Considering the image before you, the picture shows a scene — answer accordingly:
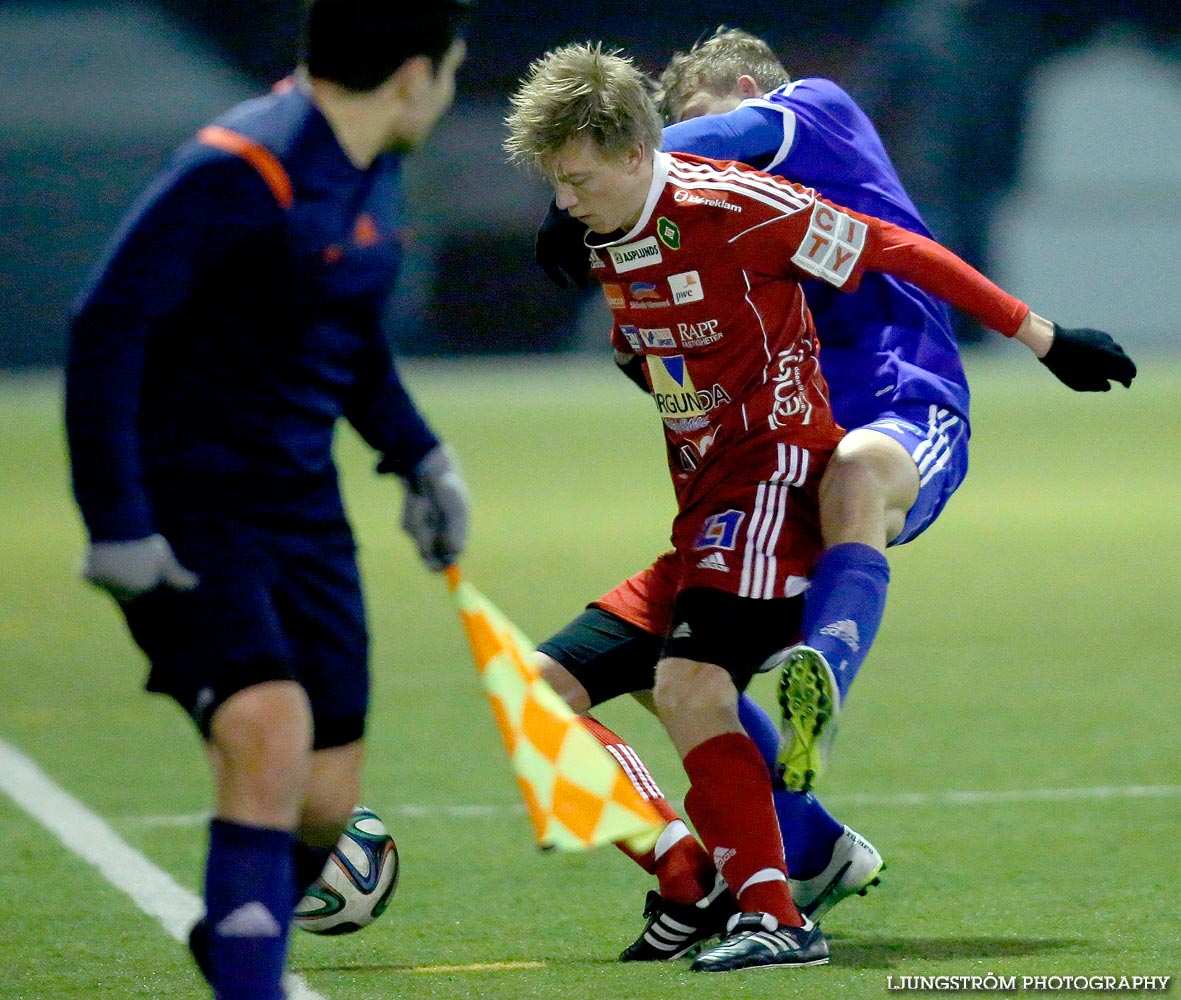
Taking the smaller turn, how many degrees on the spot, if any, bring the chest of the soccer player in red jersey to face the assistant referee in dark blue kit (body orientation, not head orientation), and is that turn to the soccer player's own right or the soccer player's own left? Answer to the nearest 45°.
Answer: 0° — they already face them

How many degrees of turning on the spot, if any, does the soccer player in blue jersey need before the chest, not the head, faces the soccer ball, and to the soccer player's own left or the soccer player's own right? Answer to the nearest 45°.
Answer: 0° — they already face it

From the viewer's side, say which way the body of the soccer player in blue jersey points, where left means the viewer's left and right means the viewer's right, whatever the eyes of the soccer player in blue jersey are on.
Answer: facing the viewer and to the left of the viewer

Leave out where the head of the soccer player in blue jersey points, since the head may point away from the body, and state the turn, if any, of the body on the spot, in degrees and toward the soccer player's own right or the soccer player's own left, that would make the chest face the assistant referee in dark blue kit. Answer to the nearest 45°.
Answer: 0° — they already face them

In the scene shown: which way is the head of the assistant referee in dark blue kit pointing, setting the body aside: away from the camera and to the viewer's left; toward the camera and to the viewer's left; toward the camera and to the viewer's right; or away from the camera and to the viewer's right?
away from the camera and to the viewer's right

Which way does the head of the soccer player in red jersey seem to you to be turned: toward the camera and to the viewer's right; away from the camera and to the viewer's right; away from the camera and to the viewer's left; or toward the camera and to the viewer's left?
toward the camera and to the viewer's left

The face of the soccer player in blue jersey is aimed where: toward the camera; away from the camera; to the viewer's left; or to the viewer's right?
to the viewer's left

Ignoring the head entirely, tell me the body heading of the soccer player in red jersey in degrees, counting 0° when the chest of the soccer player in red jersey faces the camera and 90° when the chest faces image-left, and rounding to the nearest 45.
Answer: approximately 45°
